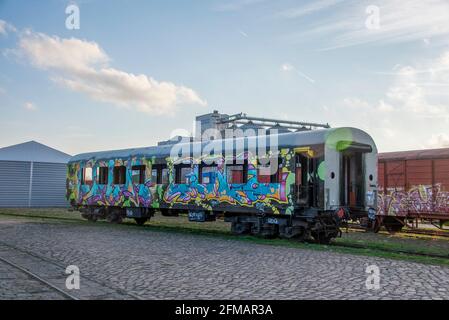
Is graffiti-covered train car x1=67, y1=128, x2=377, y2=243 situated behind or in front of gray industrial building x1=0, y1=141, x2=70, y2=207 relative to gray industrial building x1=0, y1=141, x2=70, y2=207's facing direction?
in front

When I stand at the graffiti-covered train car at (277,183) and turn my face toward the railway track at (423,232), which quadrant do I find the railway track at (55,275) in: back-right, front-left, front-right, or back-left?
back-right

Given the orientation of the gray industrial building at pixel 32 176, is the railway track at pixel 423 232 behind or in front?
in front

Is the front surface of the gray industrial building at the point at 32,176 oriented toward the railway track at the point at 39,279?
yes

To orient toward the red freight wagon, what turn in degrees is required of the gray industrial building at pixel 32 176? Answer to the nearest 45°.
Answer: approximately 45° to its left

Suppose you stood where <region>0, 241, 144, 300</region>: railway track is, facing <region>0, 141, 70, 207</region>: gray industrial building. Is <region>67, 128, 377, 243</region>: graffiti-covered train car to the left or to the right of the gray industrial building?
right

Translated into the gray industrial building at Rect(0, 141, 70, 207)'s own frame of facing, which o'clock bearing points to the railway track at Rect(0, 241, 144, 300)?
The railway track is roughly at 12 o'clock from the gray industrial building.

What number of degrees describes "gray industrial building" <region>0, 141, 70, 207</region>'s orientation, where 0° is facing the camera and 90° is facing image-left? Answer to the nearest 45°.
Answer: approximately 0°
